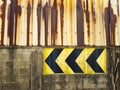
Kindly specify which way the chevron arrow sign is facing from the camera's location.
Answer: facing the viewer
